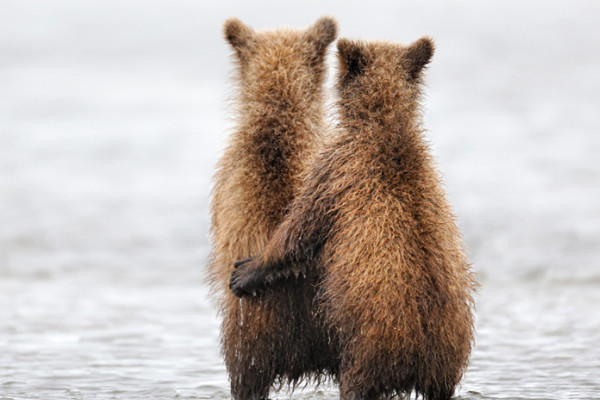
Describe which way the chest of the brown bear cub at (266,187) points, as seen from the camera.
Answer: away from the camera

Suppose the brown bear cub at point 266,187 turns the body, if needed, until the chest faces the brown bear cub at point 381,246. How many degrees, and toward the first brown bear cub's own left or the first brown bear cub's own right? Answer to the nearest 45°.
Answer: approximately 135° to the first brown bear cub's own right
